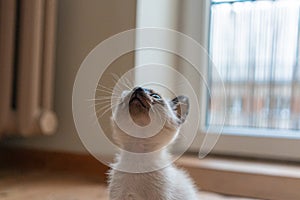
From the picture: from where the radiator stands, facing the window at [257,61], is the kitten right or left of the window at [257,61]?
right

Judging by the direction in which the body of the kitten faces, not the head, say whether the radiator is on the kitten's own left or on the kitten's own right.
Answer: on the kitten's own right

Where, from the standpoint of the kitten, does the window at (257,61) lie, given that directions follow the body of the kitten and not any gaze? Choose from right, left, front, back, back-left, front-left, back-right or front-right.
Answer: back

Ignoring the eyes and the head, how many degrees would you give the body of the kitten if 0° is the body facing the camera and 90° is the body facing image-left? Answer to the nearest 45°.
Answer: approximately 45°

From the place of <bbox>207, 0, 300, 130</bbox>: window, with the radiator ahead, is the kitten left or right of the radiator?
left
